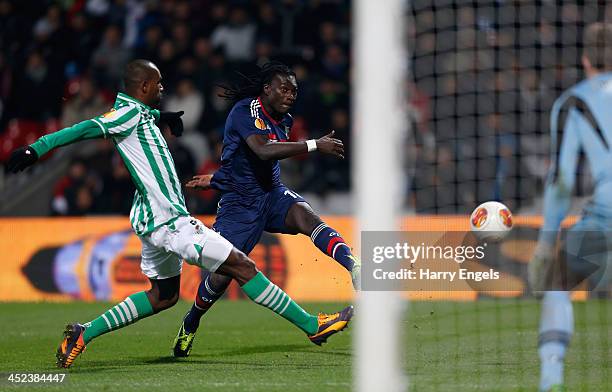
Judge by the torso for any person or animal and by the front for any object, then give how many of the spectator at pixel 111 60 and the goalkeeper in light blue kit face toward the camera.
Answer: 1

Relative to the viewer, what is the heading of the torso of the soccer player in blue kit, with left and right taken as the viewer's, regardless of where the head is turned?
facing the viewer and to the right of the viewer

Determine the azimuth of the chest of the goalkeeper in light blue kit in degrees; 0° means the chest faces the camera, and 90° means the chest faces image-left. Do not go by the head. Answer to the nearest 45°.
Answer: approximately 180°

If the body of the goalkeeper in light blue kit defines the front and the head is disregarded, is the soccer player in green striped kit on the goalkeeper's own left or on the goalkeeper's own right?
on the goalkeeper's own left

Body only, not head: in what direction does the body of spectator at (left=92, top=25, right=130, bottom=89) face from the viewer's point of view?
toward the camera

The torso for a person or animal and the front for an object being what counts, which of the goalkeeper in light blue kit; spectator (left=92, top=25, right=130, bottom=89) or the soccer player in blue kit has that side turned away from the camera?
the goalkeeper in light blue kit

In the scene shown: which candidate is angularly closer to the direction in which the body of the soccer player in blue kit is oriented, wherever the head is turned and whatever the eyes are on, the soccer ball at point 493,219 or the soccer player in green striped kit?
the soccer ball

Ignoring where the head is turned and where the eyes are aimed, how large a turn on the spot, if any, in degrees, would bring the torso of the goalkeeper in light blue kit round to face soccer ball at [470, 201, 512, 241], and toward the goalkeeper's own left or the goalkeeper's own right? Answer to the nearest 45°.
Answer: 0° — they already face it

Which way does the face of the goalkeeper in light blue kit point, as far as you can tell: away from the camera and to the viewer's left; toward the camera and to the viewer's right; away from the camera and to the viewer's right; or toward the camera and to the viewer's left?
away from the camera and to the viewer's left

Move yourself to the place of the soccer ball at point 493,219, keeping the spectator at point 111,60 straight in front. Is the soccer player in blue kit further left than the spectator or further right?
left

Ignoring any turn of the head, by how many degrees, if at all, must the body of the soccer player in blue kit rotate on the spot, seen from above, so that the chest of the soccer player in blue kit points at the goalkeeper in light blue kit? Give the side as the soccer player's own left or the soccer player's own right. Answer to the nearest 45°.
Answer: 0° — they already face them
